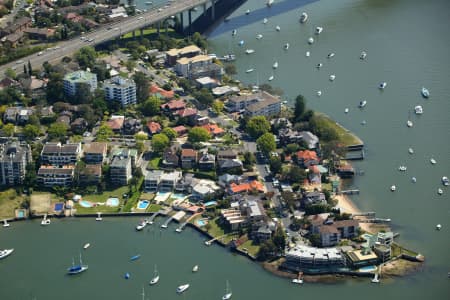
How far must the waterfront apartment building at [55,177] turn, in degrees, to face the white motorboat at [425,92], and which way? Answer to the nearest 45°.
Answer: approximately 90° to its left

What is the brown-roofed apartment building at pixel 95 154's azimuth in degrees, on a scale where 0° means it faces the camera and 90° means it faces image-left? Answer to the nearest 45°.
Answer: approximately 0°

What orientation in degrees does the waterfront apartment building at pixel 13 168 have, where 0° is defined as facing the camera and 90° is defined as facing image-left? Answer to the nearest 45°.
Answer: approximately 0°

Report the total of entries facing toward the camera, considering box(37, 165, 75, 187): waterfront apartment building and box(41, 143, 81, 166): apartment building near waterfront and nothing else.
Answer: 2

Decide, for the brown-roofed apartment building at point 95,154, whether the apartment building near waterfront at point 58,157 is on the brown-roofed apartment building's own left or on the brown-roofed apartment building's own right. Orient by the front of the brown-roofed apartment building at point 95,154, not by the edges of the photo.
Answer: on the brown-roofed apartment building's own right

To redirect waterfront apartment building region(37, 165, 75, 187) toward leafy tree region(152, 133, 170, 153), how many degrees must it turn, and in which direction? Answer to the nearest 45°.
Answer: approximately 90° to its left

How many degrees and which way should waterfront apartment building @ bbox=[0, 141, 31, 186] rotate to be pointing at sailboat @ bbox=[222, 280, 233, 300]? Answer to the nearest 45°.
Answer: approximately 45° to its left
